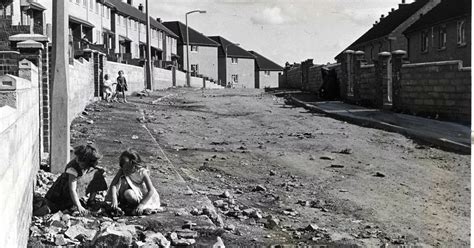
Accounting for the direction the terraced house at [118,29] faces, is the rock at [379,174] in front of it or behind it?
in front

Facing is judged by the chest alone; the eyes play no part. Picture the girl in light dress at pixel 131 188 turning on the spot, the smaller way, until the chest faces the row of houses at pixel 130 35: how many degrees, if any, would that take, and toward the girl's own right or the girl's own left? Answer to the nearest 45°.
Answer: approximately 135° to the girl's own right

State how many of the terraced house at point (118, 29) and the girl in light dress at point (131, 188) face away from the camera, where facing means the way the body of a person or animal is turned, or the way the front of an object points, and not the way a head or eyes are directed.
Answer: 0

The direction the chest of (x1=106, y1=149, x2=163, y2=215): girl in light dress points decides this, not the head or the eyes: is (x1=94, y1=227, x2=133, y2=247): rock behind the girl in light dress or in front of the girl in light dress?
in front

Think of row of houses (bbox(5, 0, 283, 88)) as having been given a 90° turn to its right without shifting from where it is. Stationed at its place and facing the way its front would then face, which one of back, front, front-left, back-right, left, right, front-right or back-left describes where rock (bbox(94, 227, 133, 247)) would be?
front-left

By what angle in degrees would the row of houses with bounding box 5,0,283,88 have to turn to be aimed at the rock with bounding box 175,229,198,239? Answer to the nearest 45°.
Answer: approximately 45° to its right

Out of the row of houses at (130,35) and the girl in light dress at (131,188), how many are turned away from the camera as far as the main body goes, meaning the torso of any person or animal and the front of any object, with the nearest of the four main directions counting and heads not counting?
0

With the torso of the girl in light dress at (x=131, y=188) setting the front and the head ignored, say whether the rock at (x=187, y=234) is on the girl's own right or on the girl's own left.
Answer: on the girl's own left

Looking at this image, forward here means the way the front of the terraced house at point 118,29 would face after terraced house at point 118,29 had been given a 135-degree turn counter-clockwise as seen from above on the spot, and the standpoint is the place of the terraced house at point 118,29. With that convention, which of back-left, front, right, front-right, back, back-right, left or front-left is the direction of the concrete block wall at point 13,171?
back

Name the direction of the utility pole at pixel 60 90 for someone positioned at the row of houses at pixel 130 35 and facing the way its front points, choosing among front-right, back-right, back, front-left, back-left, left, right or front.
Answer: front-right

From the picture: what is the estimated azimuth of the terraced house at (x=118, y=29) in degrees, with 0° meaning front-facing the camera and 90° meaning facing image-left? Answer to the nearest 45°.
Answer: approximately 315°

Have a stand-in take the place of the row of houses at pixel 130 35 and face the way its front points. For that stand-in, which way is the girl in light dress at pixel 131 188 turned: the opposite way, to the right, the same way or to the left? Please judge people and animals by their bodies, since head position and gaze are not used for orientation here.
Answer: to the right

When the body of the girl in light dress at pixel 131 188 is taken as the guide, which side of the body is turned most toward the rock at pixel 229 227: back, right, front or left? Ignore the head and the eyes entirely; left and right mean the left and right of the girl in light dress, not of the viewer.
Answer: left

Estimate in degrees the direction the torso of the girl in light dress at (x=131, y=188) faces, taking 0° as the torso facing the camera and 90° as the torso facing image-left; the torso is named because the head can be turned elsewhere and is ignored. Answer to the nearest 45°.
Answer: approximately 45°

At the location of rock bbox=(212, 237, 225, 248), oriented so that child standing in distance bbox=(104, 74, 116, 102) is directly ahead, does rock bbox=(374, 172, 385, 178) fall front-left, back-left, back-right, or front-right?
front-right

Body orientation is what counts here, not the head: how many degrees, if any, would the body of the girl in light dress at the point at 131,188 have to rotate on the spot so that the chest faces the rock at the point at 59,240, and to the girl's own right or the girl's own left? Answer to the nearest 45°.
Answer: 0° — they already face it

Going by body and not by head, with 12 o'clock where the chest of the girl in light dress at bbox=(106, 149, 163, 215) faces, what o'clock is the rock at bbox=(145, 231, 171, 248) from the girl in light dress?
The rock is roughly at 10 o'clock from the girl in light dress.

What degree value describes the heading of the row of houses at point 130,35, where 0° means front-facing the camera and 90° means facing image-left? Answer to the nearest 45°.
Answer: approximately 315°

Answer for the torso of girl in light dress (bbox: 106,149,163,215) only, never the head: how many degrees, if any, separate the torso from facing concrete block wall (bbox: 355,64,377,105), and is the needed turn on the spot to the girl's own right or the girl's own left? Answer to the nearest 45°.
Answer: approximately 180°

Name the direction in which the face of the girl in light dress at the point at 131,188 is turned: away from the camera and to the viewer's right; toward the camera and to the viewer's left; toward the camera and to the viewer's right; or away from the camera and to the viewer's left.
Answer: toward the camera and to the viewer's left

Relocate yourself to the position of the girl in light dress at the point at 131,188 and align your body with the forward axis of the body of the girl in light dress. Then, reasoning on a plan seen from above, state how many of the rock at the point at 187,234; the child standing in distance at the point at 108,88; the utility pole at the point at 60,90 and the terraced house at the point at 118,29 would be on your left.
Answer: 1

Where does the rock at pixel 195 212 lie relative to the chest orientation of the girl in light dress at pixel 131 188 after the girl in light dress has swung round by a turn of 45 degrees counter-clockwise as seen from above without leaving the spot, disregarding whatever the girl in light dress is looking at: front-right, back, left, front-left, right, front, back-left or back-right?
left

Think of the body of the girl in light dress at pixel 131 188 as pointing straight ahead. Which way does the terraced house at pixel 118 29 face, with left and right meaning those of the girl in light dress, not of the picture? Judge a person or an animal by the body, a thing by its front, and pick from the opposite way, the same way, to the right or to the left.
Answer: to the left
